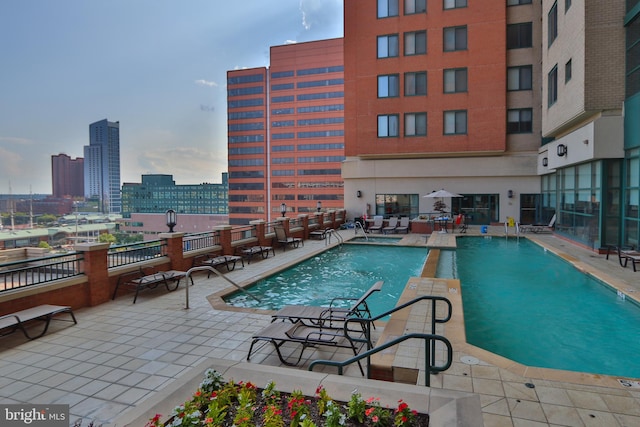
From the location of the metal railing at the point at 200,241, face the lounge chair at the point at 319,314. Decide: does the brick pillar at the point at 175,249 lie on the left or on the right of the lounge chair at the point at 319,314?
right

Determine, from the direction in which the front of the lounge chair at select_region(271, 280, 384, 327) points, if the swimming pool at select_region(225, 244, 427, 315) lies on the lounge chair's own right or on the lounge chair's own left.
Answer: on the lounge chair's own right

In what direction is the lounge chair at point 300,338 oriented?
to the viewer's left

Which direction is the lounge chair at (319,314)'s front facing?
to the viewer's left

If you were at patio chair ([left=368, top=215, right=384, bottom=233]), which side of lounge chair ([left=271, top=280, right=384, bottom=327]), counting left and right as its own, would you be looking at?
right

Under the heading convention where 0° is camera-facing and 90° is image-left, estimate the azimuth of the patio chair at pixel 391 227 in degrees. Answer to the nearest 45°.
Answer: approximately 45°

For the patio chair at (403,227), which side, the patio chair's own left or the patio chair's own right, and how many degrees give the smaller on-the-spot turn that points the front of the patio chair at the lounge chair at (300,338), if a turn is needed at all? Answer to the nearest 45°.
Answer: approximately 45° to the patio chair's own left

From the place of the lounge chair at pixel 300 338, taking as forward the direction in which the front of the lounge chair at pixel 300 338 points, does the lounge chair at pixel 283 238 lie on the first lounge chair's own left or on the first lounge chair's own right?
on the first lounge chair's own right

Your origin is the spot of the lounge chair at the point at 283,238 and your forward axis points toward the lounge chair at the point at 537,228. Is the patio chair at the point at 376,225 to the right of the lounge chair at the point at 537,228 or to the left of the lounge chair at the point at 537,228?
left
